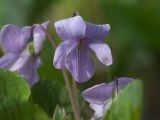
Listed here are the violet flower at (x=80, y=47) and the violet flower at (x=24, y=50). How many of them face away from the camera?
0

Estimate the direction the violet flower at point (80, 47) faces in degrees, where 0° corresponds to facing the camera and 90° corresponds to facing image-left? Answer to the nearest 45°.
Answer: approximately 0°
